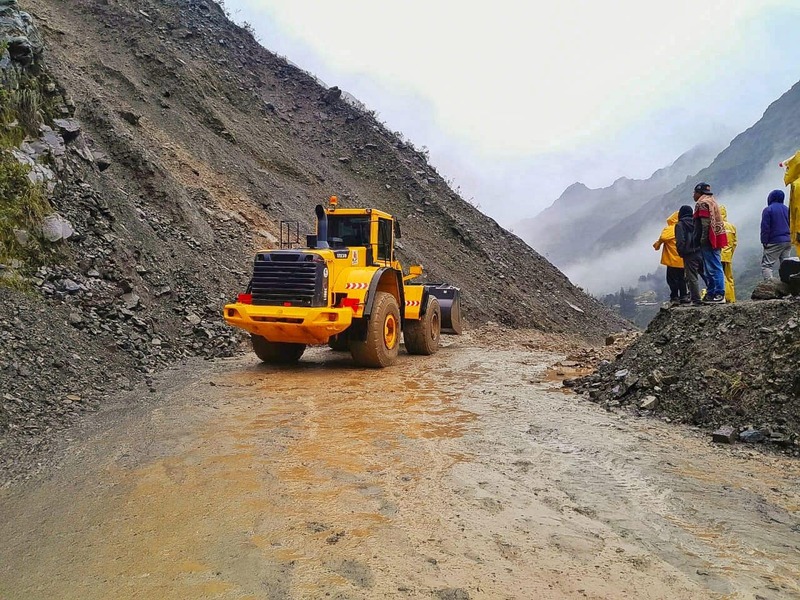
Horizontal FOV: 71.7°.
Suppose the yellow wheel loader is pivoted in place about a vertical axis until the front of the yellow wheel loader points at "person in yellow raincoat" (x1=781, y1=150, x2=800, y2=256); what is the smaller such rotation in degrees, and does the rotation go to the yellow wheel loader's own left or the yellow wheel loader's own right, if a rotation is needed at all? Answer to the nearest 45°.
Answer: approximately 90° to the yellow wheel loader's own right

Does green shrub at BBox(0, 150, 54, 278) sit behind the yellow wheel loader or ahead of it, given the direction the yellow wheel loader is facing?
behind

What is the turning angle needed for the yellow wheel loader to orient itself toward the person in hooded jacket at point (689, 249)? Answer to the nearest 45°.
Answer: approximately 45° to its right

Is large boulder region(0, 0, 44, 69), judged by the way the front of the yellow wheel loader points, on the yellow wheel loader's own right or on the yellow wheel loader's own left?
on the yellow wheel loader's own left

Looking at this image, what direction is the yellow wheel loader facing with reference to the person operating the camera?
facing away from the viewer and to the right of the viewer
